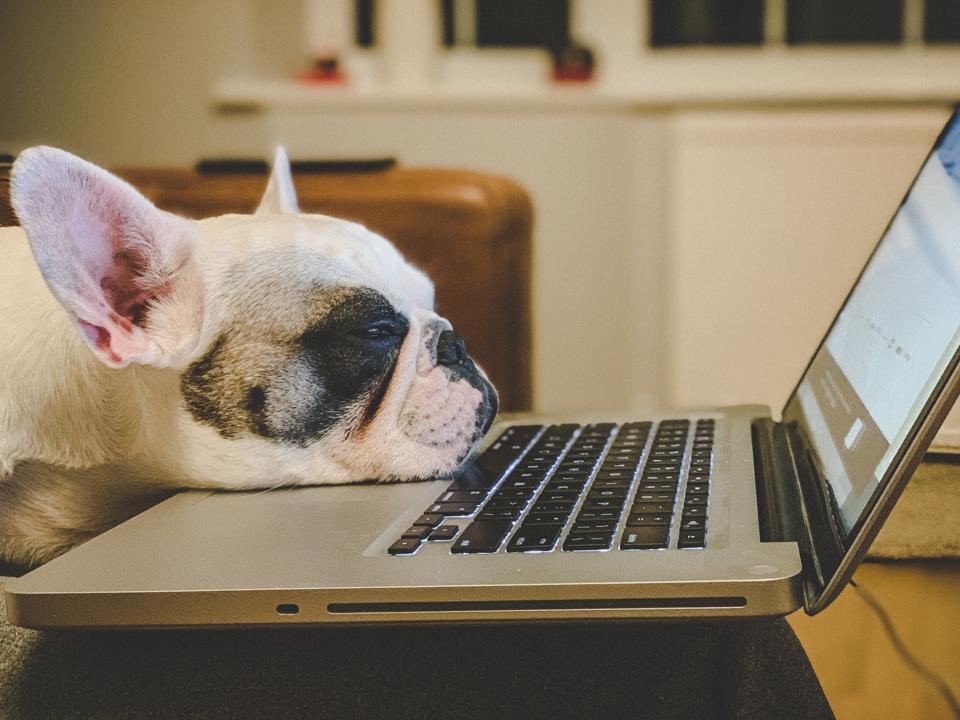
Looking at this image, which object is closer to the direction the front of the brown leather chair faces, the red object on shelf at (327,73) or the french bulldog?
the french bulldog

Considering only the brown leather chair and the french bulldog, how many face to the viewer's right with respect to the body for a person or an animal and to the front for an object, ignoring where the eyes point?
1

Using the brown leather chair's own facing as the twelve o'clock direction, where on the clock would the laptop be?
The laptop is roughly at 12 o'clock from the brown leather chair.

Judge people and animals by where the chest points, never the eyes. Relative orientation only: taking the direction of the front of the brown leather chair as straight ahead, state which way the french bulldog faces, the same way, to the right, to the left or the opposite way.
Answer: to the left

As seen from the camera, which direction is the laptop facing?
to the viewer's left

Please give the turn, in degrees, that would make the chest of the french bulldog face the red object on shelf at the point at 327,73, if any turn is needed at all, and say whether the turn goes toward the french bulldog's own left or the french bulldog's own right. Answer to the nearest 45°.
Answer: approximately 90° to the french bulldog's own left

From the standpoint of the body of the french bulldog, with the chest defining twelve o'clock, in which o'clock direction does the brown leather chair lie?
The brown leather chair is roughly at 10 o'clock from the french bulldog.

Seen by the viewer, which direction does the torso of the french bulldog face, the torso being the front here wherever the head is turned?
to the viewer's right

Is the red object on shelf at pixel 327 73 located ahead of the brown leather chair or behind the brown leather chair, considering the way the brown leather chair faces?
behind

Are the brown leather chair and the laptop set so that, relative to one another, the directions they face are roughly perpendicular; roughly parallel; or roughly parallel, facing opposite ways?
roughly perpendicular

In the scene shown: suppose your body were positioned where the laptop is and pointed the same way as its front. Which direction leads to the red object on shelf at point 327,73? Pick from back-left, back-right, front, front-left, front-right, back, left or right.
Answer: right
